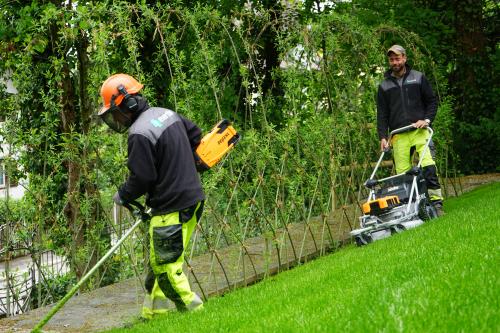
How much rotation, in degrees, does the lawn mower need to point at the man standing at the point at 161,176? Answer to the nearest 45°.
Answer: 0° — it already faces them

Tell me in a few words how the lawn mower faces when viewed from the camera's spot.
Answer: facing the viewer and to the left of the viewer

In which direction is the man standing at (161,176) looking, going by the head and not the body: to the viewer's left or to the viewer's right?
to the viewer's left

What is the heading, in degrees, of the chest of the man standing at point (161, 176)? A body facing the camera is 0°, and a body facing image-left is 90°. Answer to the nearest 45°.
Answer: approximately 135°

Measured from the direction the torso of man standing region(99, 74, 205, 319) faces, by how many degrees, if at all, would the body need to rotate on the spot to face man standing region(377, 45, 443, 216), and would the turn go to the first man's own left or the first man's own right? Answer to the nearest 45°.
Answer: approximately 90° to the first man's own right
